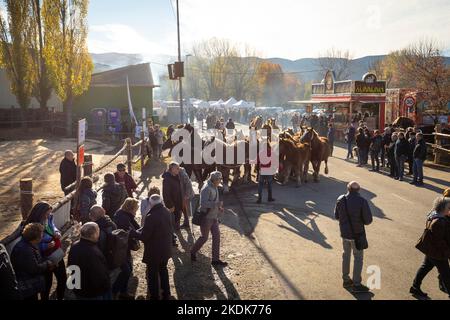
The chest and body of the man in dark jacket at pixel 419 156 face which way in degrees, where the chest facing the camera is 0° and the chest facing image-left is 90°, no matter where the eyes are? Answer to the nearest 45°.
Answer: approximately 90°

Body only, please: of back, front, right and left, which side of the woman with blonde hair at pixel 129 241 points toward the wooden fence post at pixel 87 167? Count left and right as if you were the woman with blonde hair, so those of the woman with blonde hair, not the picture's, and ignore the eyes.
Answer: left

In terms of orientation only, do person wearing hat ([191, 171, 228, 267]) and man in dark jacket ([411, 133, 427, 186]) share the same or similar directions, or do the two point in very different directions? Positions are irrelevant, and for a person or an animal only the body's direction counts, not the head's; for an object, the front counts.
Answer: very different directions

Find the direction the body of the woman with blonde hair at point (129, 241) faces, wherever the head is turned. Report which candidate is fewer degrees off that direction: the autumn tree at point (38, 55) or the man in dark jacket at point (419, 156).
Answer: the man in dark jacket

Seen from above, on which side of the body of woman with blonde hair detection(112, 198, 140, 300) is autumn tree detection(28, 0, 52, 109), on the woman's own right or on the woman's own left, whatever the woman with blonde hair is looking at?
on the woman's own left

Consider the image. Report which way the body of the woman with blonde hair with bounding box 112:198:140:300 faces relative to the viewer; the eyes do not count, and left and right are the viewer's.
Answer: facing to the right of the viewer

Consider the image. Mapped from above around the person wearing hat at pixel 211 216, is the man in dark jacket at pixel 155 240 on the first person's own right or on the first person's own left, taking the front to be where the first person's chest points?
on the first person's own right

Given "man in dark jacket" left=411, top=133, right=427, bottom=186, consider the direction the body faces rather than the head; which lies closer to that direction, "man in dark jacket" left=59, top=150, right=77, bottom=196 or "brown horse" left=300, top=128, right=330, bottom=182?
the brown horse
